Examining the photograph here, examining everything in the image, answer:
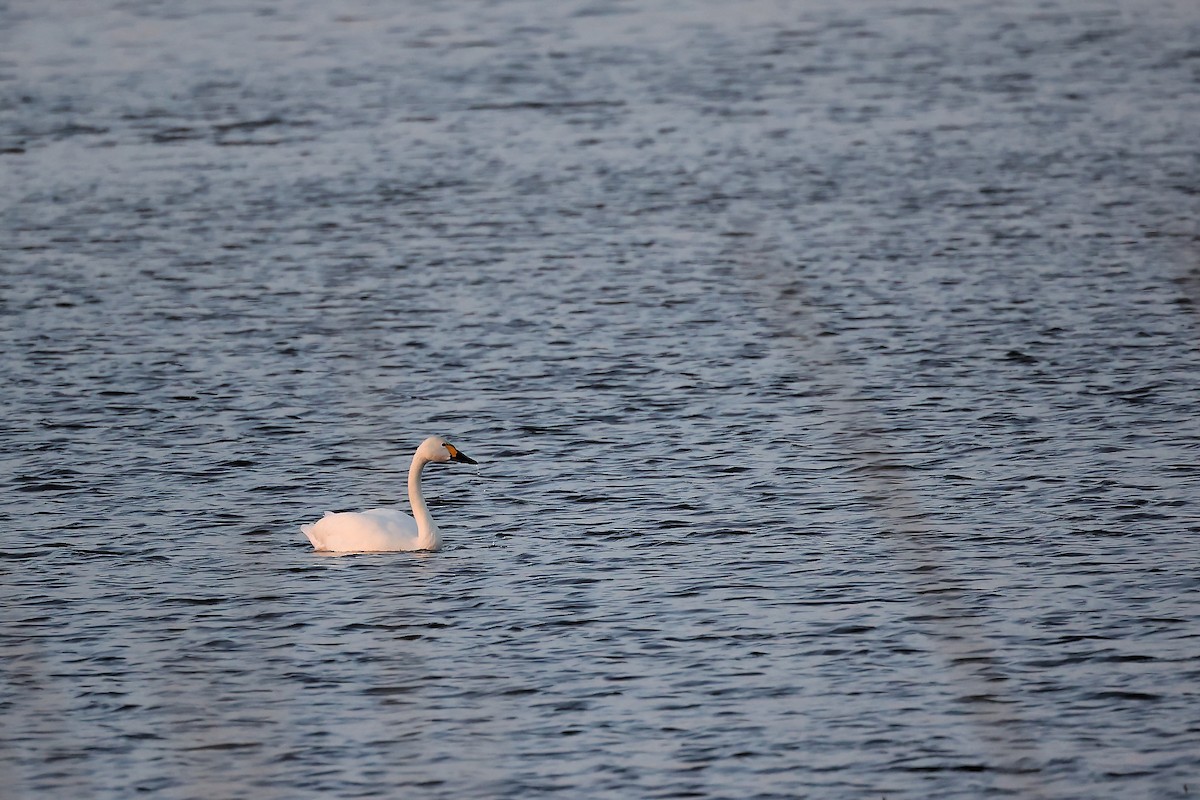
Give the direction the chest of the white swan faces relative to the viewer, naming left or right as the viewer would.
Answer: facing to the right of the viewer
